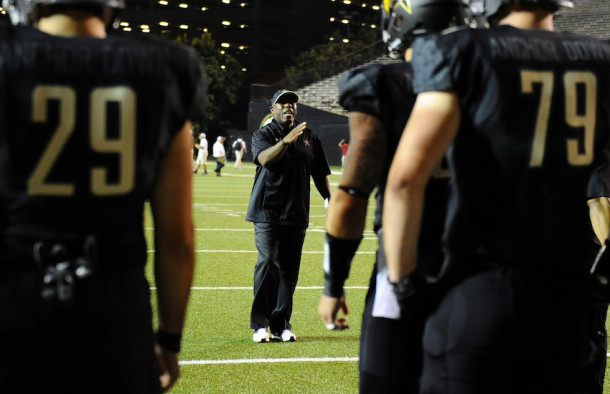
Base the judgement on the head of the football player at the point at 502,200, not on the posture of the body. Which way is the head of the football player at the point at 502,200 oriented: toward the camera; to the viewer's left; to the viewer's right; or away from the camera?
away from the camera

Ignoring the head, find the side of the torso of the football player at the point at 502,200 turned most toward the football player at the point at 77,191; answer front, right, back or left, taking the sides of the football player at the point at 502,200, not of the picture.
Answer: left

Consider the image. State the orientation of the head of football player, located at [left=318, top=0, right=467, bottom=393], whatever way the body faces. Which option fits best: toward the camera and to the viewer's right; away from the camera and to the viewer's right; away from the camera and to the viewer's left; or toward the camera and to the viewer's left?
away from the camera and to the viewer's left

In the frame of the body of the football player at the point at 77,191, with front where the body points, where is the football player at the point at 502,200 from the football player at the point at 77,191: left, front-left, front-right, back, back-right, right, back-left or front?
right

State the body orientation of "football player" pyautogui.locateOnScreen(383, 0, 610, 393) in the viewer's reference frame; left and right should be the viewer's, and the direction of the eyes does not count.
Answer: facing away from the viewer and to the left of the viewer

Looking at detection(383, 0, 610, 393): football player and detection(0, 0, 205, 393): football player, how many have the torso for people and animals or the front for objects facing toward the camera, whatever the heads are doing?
0

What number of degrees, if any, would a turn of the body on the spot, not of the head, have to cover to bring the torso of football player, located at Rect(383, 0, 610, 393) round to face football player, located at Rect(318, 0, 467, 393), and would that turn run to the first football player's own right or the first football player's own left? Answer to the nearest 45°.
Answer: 0° — they already face them

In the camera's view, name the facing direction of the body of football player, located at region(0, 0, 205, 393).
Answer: away from the camera

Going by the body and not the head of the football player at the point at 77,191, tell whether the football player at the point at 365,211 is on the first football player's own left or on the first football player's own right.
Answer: on the first football player's own right
